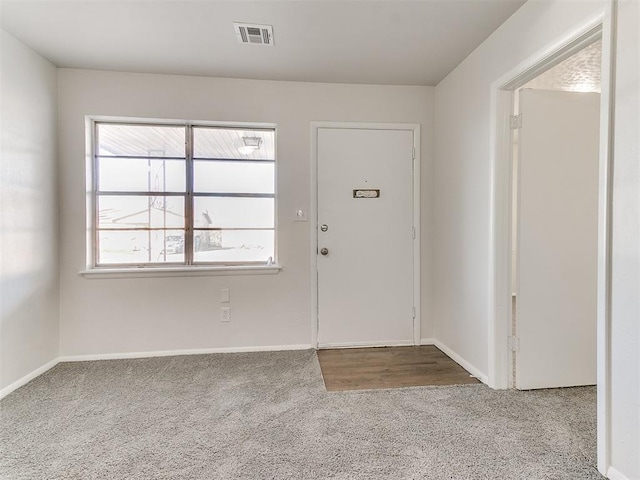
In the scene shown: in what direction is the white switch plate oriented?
toward the camera

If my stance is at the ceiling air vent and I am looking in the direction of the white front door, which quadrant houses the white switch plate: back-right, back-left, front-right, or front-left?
front-left

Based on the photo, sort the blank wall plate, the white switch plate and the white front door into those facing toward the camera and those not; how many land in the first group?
3

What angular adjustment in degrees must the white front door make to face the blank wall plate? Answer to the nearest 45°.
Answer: approximately 90° to its right

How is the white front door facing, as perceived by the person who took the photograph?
facing the viewer

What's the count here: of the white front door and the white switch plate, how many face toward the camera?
2

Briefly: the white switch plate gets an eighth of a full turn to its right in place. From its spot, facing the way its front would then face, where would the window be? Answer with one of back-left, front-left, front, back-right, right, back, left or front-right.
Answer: front-right
